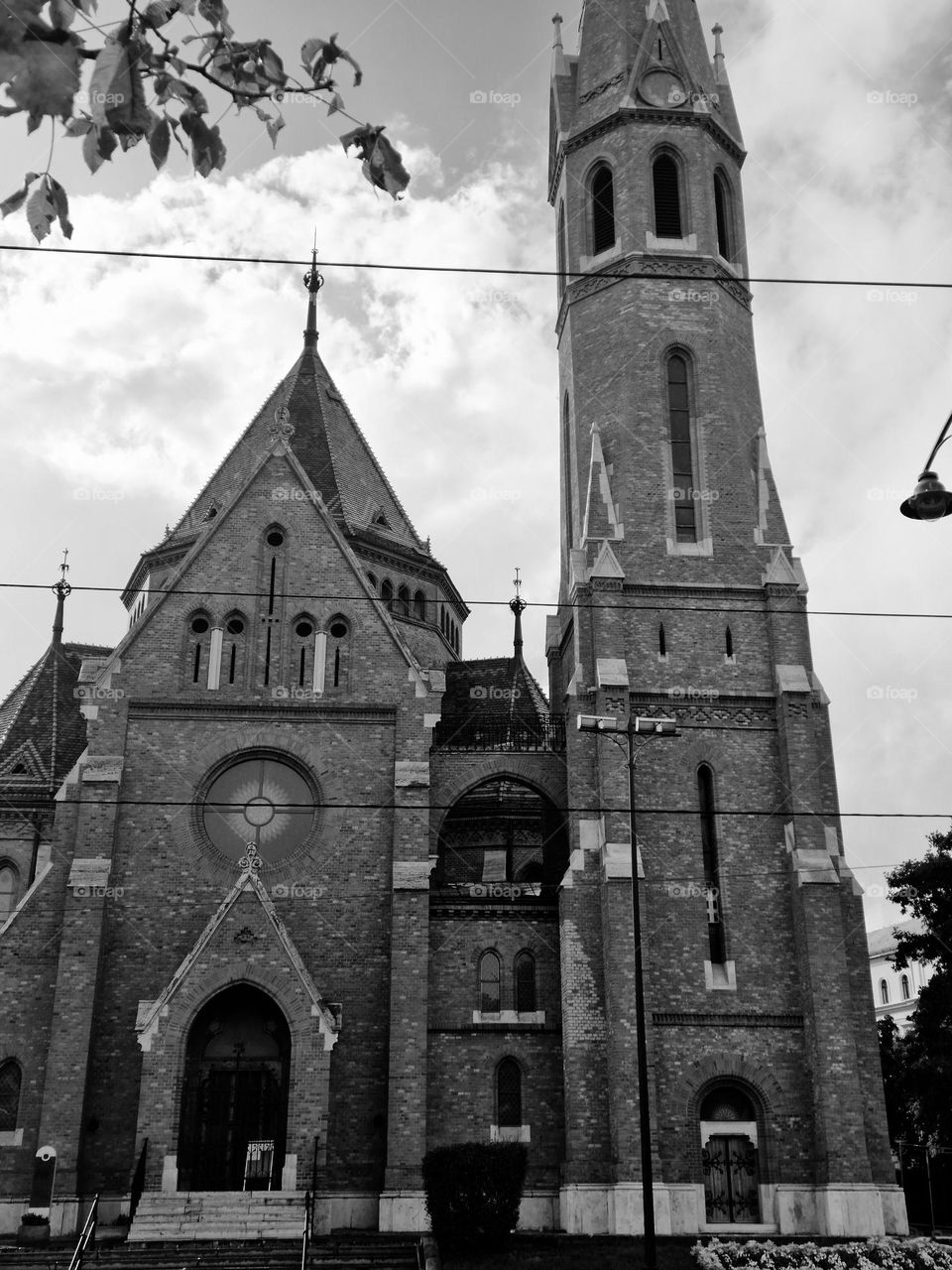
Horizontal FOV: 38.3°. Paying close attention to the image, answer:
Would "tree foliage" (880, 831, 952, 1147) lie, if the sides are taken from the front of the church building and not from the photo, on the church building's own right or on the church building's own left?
on the church building's own left

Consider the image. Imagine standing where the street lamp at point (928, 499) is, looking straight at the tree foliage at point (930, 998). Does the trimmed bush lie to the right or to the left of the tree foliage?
left

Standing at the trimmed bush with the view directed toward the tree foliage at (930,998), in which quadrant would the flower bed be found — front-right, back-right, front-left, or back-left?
front-right

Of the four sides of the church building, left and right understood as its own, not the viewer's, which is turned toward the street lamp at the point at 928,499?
front

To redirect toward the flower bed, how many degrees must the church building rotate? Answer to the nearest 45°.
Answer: approximately 45° to its left

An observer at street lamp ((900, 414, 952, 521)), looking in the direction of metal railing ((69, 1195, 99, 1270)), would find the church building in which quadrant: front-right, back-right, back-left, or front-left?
front-right

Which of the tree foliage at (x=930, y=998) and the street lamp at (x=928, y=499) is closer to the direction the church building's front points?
the street lamp

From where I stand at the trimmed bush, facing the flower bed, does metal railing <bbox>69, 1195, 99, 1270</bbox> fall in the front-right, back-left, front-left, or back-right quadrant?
back-right

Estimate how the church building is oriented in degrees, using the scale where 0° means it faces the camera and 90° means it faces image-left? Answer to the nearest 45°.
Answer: approximately 0°
